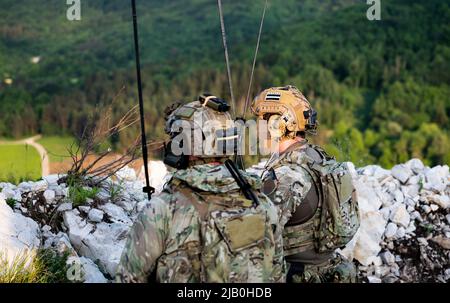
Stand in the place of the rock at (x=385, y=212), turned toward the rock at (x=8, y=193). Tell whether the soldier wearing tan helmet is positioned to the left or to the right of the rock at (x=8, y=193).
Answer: left

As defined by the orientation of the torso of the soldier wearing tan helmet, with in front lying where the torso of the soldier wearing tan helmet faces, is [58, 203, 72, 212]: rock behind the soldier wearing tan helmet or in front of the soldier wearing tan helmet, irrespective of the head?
in front

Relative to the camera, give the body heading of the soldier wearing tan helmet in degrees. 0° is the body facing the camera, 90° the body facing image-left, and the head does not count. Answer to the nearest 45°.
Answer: approximately 135°

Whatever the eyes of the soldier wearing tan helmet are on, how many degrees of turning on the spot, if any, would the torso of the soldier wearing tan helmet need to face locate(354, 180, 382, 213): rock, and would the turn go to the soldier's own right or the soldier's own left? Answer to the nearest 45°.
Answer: approximately 45° to the soldier's own right

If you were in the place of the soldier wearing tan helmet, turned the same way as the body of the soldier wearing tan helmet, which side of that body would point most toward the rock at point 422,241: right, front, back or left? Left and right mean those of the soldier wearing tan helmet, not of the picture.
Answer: right

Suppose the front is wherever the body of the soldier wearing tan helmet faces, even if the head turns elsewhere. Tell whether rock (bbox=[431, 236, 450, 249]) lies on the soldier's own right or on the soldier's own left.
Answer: on the soldier's own right

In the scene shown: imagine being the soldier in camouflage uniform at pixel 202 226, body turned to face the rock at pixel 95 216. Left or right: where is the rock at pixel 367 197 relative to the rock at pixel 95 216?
right

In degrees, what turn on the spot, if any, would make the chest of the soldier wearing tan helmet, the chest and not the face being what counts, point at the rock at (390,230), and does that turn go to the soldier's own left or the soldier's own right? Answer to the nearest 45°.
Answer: approximately 45° to the soldier's own right

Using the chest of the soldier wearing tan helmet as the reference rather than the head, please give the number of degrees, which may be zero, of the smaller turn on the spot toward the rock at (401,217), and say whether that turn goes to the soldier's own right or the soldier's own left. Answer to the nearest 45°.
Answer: approximately 45° to the soldier's own right
